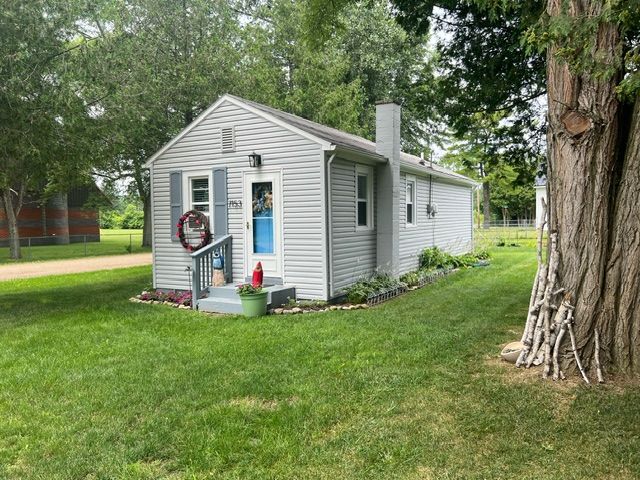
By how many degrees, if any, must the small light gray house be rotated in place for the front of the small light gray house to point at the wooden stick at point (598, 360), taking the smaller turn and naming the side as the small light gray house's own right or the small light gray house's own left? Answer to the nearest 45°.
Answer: approximately 90° to the small light gray house's own left

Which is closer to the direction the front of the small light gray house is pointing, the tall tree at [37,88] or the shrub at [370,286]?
the tall tree

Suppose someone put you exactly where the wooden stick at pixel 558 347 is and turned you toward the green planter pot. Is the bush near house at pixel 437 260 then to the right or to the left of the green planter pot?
right

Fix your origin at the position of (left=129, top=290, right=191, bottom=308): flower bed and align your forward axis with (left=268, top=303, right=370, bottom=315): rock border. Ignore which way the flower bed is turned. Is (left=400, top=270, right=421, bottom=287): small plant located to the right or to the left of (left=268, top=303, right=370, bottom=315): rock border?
left

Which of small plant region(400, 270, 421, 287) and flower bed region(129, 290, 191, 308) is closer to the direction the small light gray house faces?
the flower bed

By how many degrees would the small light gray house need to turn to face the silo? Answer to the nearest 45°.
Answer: approximately 90° to its right

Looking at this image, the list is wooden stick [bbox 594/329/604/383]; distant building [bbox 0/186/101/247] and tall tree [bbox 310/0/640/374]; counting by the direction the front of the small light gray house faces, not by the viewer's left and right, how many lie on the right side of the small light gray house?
1

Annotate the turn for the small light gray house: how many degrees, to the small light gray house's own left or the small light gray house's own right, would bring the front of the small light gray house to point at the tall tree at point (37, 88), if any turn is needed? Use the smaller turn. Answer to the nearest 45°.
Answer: approximately 45° to the small light gray house's own right

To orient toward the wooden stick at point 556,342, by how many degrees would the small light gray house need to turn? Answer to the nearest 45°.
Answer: approximately 90° to its left

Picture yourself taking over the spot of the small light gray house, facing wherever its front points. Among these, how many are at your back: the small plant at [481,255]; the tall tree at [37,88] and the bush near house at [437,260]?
2

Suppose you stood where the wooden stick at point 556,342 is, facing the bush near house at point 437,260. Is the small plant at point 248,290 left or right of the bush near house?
left

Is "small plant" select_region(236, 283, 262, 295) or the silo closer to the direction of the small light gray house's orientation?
the small plant

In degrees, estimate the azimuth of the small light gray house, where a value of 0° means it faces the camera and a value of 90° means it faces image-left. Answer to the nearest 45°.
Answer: approximately 45°

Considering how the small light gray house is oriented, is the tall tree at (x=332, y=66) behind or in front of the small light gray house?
behind
